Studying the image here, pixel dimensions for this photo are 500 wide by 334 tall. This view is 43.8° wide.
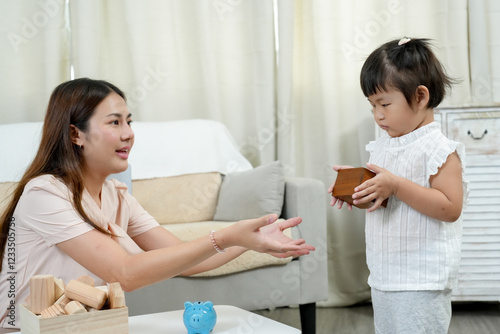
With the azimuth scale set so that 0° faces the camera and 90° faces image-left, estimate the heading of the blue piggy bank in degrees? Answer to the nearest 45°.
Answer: approximately 0°

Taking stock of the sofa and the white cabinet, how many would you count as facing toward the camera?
2

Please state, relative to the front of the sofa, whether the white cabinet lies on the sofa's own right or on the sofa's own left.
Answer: on the sofa's own left

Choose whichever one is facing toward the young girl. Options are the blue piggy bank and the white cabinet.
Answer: the white cabinet

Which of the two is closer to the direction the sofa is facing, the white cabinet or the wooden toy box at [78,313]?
the wooden toy box

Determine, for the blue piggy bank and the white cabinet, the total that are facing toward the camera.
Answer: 2
